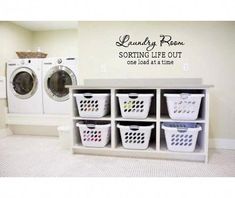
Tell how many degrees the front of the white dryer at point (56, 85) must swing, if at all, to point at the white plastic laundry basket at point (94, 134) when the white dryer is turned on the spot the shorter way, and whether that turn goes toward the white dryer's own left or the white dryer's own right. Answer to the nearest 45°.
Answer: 0° — it already faces it

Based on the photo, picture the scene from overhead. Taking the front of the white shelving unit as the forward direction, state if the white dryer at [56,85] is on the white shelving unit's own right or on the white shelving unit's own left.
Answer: on the white shelving unit's own right

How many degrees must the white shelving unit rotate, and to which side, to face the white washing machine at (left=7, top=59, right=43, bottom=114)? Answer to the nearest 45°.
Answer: approximately 135° to its right

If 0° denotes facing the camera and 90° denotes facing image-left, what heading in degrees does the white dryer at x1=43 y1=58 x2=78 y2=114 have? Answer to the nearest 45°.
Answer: approximately 0°

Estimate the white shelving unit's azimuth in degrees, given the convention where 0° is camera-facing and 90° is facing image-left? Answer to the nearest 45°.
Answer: approximately 0°

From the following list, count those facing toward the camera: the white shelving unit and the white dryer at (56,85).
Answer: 2

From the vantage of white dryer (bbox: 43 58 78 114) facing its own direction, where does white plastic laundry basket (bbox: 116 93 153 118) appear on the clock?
The white plastic laundry basket is roughly at 11 o'clock from the white dryer.

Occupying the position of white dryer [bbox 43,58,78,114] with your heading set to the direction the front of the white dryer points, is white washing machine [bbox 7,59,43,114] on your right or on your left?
on your right

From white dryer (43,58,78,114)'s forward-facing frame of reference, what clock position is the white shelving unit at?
The white shelving unit is roughly at 11 o'clock from the white dryer.
